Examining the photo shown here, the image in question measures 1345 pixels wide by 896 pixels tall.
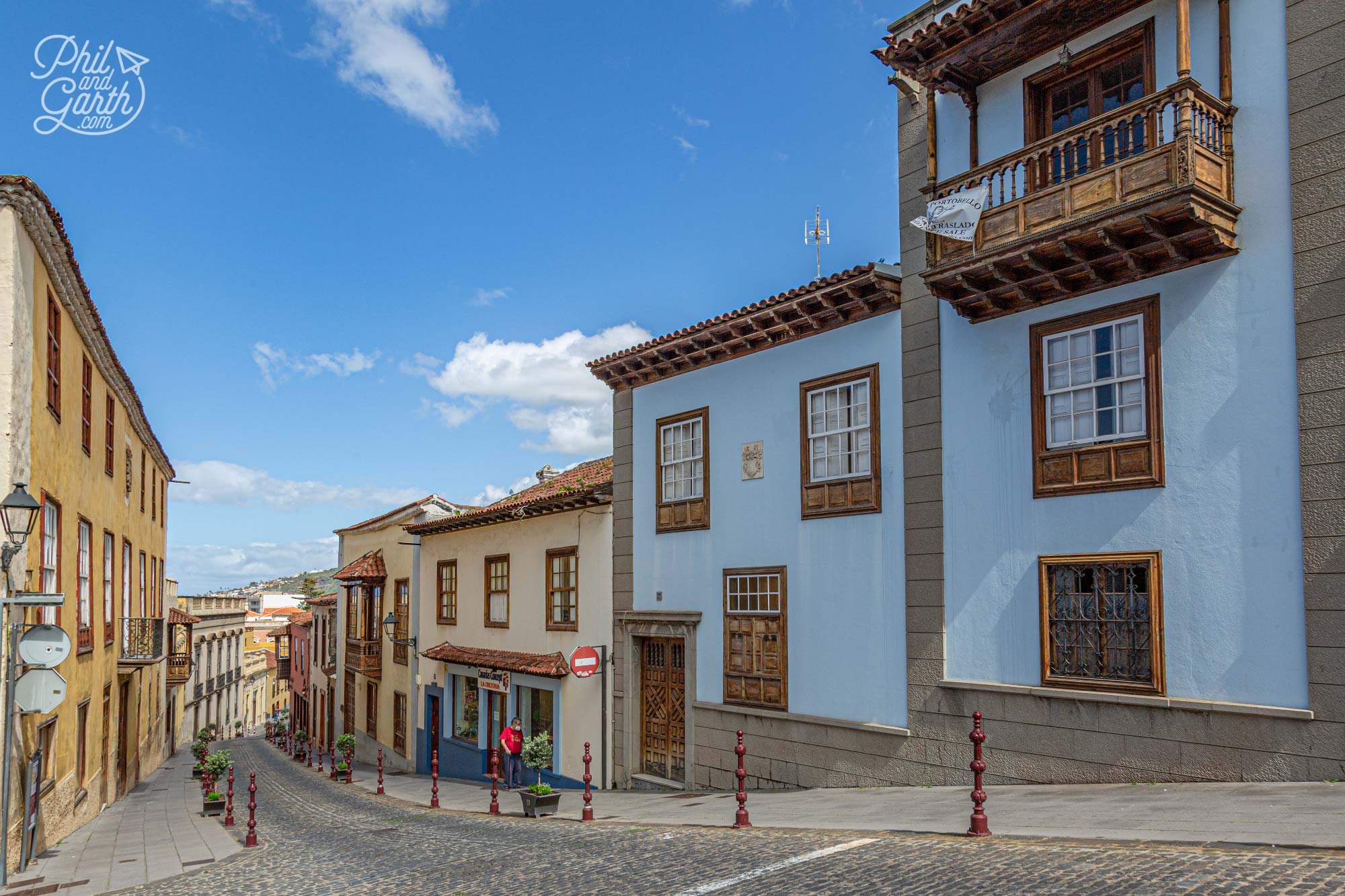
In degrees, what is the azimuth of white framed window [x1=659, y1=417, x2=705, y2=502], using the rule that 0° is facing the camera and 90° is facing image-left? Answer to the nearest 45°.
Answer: approximately 45°

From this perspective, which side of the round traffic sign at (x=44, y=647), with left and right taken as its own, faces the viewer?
back

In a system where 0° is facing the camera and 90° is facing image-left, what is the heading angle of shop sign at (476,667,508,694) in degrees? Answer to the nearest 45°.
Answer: approximately 45°

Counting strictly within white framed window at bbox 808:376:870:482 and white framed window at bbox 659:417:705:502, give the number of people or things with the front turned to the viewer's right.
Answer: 0

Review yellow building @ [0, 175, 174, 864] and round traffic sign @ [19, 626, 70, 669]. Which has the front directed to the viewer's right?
the yellow building

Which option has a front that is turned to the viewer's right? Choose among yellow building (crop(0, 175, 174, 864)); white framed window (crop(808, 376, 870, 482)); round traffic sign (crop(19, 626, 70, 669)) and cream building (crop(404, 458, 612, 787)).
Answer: the yellow building

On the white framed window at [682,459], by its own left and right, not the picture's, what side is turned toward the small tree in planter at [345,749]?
right

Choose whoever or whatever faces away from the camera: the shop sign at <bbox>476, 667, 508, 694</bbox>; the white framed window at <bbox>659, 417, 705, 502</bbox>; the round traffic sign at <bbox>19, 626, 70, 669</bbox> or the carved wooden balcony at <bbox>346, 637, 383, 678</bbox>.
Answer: the round traffic sign

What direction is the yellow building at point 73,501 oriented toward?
to the viewer's right

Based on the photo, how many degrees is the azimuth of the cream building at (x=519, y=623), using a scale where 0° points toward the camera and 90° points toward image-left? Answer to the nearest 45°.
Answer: approximately 45°

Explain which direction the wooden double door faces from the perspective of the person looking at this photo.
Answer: facing the viewer and to the left of the viewer
